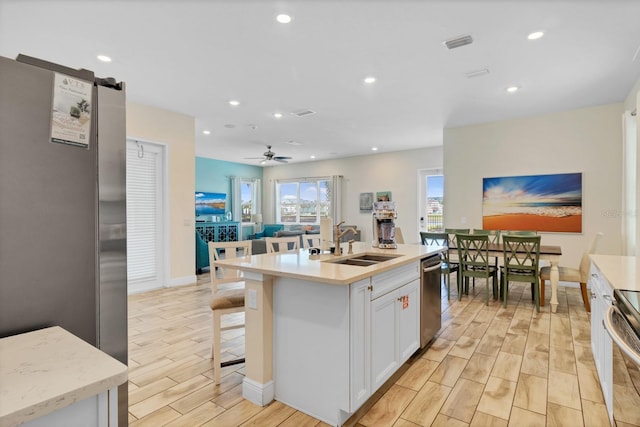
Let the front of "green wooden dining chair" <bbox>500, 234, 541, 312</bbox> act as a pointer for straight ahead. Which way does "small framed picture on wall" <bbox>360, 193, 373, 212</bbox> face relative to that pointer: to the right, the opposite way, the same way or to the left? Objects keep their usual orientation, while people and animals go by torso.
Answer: the opposite way

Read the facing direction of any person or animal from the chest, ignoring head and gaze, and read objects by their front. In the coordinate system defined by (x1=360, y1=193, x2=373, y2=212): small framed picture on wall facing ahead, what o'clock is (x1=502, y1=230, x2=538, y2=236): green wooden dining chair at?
The green wooden dining chair is roughly at 11 o'clock from the small framed picture on wall.

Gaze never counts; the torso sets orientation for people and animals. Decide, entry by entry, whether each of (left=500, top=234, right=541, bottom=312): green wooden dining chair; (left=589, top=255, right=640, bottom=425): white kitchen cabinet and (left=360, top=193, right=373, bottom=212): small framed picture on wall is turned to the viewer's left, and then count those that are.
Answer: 1

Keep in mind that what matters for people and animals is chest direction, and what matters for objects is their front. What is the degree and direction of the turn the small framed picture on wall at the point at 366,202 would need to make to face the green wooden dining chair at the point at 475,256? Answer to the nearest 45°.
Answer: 0° — it already faces it

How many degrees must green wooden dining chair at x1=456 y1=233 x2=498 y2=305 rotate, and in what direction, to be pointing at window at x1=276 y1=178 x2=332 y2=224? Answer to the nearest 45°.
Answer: approximately 90° to its left

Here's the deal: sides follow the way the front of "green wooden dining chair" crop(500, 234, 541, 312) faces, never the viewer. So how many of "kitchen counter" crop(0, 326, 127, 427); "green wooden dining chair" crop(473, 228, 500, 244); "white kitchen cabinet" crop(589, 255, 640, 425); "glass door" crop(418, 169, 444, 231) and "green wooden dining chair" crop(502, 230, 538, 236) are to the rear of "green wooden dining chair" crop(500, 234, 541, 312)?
2

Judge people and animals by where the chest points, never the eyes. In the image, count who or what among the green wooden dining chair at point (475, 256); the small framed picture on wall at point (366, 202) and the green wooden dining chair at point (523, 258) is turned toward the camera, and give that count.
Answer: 1

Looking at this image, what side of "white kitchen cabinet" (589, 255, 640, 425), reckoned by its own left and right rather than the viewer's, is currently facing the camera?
left

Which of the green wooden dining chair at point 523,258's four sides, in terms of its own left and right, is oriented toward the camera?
back

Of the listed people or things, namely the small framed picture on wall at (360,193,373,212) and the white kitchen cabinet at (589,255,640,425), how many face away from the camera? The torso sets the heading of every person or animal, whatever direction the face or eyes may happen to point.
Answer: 0

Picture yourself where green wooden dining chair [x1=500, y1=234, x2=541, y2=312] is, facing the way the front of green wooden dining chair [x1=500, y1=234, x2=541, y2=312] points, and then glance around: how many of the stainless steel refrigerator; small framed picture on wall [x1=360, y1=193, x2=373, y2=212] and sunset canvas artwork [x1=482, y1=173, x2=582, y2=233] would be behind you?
1

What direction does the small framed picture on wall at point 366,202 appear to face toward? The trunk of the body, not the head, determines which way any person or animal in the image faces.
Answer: toward the camera

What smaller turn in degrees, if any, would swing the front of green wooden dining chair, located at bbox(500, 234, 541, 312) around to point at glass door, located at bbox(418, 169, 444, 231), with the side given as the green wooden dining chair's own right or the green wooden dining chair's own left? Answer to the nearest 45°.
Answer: approximately 45° to the green wooden dining chair's own left

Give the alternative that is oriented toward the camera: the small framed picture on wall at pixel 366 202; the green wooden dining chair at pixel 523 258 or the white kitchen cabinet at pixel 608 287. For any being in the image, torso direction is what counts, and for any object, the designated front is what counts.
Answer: the small framed picture on wall

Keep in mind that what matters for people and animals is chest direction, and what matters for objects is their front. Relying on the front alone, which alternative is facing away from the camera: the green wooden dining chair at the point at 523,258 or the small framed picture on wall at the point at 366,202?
the green wooden dining chair

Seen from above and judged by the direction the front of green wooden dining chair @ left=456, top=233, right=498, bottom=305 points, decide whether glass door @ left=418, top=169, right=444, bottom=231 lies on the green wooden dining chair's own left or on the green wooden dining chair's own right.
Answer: on the green wooden dining chair's own left

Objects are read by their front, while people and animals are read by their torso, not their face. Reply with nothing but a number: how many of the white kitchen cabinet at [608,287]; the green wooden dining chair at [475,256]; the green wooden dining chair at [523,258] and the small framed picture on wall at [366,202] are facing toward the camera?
1

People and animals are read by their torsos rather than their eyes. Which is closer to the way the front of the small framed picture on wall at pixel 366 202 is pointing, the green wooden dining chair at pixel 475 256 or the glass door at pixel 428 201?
the green wooden dining chair
